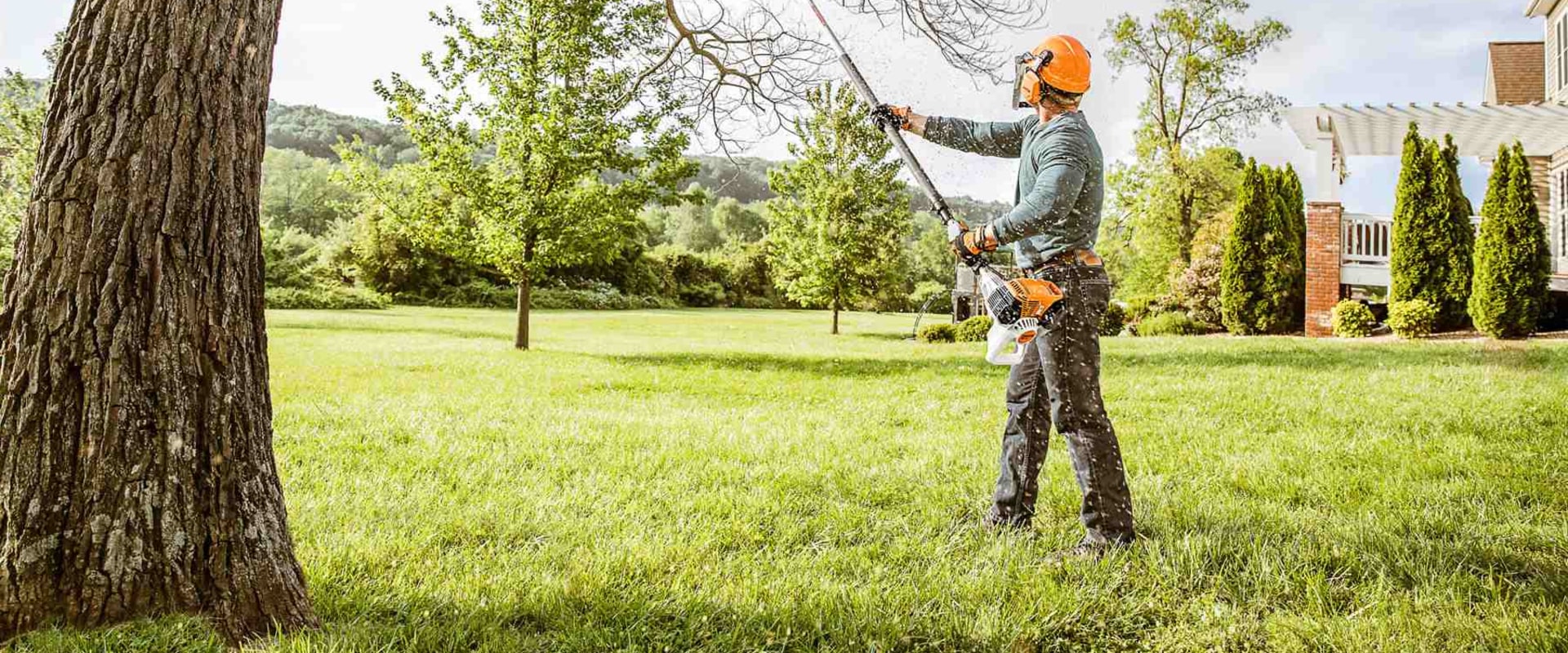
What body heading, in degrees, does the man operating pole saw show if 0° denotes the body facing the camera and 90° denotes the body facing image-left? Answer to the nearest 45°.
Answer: approximately 90°

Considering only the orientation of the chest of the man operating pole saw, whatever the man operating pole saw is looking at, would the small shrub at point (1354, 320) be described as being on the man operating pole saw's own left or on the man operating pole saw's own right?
on the man operating pole saw's own right

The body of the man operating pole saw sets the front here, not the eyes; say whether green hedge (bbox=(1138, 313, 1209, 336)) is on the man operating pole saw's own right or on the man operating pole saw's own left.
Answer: on the man operating pole saw's own right

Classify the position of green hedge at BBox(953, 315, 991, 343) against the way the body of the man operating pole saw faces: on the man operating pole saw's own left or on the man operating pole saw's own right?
on the man operating pole saw's own right

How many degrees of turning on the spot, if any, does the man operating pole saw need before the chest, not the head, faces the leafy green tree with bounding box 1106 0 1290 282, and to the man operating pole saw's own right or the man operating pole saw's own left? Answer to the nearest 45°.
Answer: approximately 90° to the man operating pole saw's own right

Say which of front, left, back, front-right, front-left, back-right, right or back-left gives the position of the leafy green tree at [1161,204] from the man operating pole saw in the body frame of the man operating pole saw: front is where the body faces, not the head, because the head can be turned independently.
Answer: right
